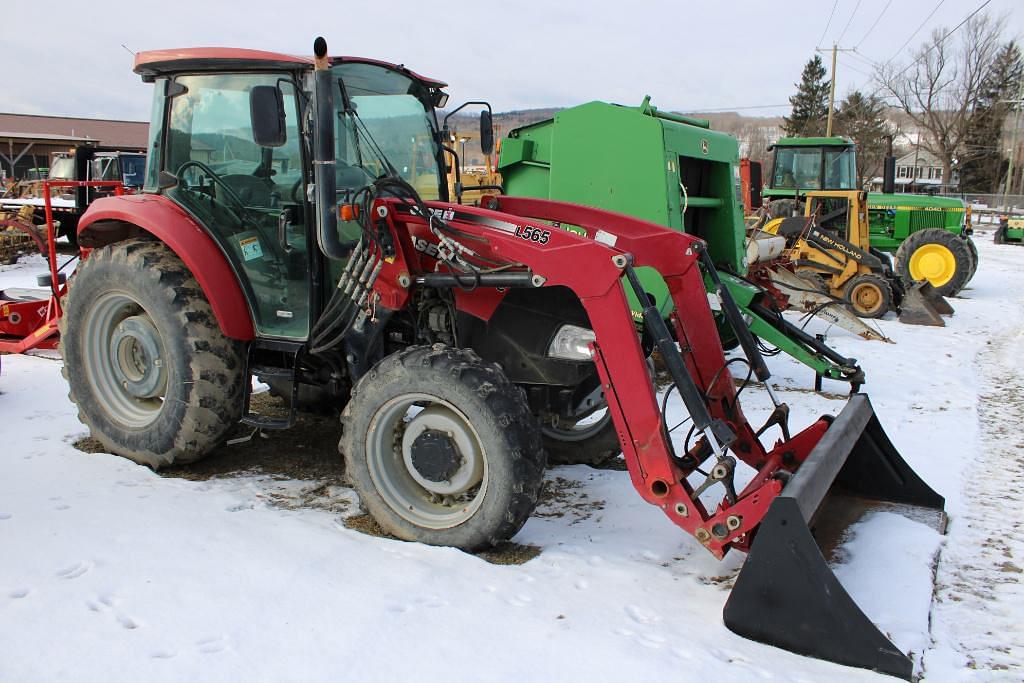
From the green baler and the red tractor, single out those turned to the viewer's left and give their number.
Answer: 0

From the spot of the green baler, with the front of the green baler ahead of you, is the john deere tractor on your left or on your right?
on your left

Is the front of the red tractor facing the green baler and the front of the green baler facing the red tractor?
no

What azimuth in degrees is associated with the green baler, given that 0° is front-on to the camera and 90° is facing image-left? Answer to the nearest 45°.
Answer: approximately 315°

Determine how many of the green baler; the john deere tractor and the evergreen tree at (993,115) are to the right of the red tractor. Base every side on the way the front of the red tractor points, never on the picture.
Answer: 0

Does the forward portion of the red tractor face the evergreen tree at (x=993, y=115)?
no

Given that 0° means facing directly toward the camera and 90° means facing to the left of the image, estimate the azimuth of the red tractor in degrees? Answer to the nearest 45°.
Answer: approximately 315°

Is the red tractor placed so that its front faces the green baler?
no

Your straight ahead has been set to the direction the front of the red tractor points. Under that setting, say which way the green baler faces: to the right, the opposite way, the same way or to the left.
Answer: the same way

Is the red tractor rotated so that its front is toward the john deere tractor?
no
